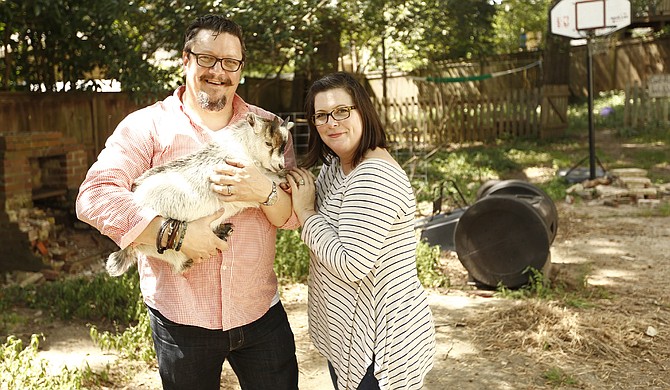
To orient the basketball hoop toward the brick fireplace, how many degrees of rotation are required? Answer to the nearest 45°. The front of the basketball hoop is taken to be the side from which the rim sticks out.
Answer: approximately 90° to its right

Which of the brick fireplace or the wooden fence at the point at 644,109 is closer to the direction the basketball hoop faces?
the brick fireplace

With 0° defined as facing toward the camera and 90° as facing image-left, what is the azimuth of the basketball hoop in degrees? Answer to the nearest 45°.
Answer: approximately 315°

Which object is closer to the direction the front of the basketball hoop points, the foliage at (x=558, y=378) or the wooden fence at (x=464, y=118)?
the foliage

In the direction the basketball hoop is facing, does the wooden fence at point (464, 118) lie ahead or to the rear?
to the rear

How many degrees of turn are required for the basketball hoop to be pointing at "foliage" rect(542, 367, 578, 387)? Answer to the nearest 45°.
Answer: approximately 45° to its right

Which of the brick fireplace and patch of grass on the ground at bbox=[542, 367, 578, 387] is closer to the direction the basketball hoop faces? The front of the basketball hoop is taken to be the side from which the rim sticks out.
the patch of grass on the ground

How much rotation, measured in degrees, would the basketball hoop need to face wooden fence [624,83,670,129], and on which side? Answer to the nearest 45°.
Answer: approximately 135° to its left

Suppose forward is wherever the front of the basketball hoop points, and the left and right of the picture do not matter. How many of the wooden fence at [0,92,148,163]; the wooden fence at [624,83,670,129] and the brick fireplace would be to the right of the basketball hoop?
2

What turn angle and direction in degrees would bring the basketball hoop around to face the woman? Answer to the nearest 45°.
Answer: approximately 45° to its right

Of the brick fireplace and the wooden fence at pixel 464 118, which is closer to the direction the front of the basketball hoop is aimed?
the brick fireplace
